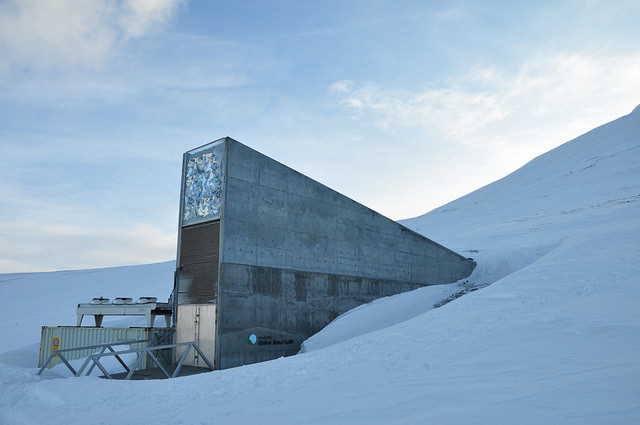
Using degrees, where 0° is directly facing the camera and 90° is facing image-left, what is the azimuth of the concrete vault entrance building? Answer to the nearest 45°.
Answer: approximately 45°
